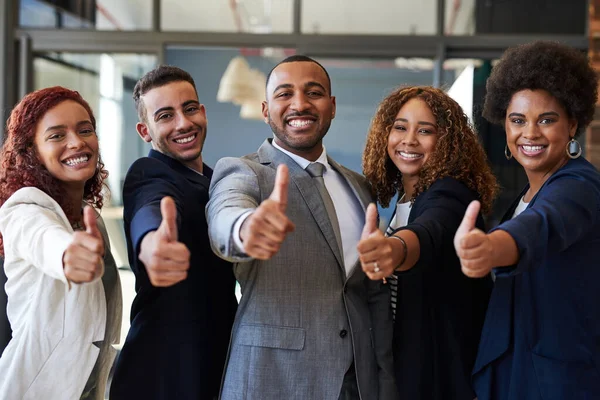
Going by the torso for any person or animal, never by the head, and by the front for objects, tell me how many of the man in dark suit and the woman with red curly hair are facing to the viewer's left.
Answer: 0

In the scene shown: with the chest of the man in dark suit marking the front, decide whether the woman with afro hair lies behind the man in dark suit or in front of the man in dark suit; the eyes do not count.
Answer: in front

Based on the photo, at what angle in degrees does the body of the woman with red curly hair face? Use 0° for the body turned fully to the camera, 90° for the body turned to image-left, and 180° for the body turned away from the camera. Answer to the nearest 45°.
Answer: approximately 315°

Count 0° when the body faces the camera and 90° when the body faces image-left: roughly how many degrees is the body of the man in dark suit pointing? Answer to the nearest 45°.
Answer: approximately 315°

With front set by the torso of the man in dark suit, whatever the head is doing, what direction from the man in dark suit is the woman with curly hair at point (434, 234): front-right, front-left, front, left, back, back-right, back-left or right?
front-left

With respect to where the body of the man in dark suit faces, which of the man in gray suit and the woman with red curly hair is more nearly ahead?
the man in gray suit

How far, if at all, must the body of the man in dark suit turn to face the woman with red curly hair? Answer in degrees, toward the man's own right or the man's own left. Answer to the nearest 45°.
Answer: approximately 135° to the man's own right

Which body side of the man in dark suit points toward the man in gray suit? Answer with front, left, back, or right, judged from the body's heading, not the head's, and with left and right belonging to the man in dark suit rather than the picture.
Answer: front

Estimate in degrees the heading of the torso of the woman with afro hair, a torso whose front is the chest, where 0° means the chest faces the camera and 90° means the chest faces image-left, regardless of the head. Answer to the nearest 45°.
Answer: approximately 45°

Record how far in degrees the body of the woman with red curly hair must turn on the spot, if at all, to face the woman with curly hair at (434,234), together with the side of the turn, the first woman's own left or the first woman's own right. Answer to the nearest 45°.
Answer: approximately 45° to the first woman's own left

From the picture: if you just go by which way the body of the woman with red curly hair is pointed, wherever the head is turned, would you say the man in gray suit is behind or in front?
in front
